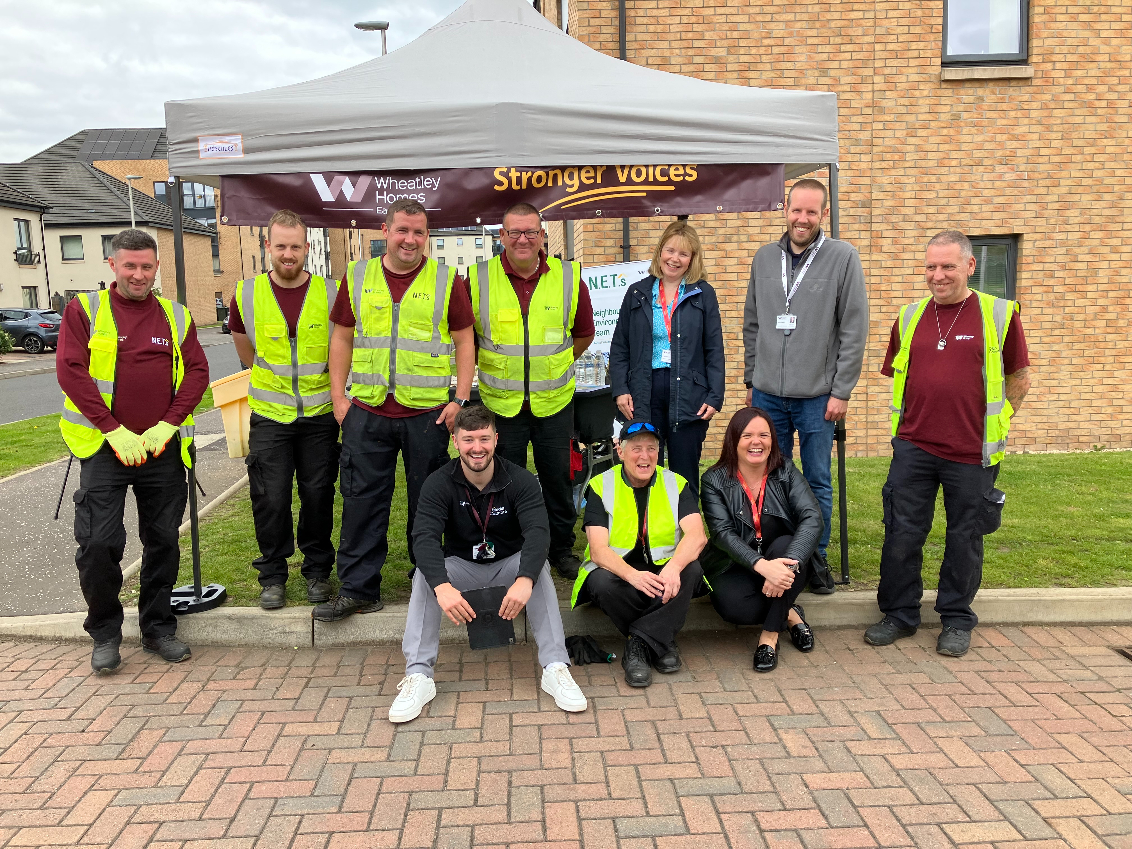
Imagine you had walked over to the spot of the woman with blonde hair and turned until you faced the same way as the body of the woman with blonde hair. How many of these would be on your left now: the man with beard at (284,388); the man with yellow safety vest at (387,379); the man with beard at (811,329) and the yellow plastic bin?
1

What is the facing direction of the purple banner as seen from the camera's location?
facing the viewer

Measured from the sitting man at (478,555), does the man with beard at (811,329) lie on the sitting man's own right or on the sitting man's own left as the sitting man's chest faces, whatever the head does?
on the sitting man's own left

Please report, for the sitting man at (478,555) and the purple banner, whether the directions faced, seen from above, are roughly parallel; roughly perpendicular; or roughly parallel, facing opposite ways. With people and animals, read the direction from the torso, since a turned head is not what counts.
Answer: roughly parallel

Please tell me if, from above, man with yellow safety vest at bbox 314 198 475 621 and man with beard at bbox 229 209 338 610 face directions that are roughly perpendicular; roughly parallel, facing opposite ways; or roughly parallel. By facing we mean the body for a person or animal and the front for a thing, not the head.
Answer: roughly parallel

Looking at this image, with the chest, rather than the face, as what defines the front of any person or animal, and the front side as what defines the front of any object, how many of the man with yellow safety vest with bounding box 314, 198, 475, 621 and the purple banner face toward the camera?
2

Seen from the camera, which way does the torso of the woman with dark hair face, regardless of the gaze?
toward the camera

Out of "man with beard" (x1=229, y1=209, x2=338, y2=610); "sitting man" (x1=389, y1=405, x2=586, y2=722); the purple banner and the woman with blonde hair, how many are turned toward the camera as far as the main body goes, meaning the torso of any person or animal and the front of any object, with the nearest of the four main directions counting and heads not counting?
4

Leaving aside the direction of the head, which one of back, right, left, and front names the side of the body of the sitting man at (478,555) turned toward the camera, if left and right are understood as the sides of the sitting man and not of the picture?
front

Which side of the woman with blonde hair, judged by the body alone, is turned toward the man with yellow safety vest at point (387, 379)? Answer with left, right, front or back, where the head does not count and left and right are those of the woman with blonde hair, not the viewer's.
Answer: right

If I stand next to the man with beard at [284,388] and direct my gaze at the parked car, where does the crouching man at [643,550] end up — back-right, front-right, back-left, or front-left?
back-right
